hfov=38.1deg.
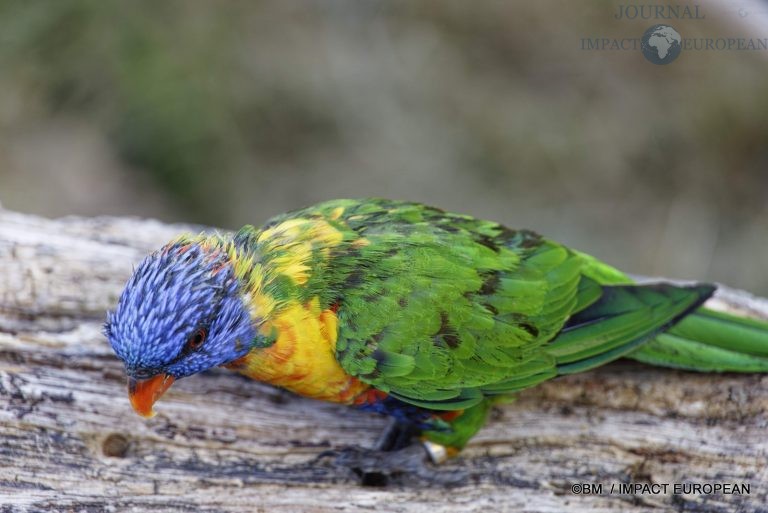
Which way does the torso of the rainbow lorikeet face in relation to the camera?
to the viewer's left
